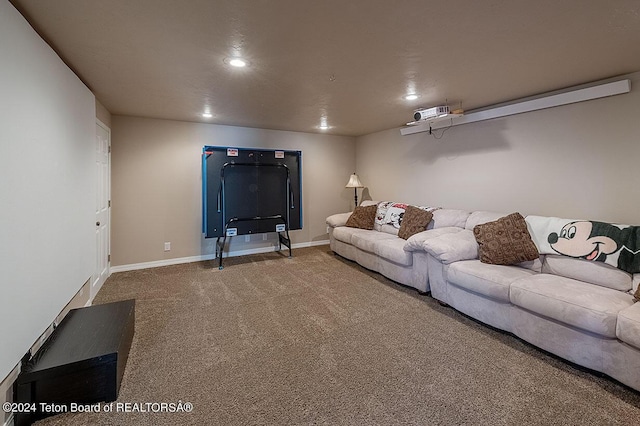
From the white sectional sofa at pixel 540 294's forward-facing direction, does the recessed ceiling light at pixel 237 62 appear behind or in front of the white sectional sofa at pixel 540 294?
in front

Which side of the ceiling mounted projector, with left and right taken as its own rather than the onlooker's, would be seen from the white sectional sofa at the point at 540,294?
left

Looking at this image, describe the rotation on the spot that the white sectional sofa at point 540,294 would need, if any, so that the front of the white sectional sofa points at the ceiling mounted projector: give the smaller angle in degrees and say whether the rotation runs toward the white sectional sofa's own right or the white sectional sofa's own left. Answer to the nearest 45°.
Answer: approximately 90° to the white sectional sofa's own right

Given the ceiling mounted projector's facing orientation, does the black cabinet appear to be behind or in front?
in front

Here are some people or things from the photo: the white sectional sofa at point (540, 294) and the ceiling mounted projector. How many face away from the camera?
0

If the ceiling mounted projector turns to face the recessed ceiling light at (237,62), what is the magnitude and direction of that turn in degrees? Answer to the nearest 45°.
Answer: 0° — it already faces it

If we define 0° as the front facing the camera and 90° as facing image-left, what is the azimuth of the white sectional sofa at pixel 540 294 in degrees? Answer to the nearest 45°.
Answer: approximately 45°

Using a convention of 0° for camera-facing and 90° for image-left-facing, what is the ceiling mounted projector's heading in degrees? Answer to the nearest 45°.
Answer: approximately 45°
